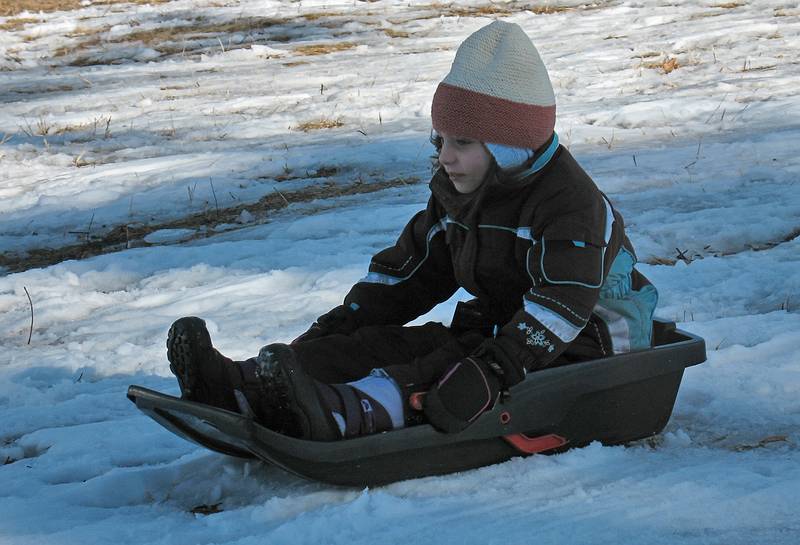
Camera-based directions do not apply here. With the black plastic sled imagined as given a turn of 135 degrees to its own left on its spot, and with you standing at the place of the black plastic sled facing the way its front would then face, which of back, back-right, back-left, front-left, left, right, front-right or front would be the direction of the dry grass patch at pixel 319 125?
back-left

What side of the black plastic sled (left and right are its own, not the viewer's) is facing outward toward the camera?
left

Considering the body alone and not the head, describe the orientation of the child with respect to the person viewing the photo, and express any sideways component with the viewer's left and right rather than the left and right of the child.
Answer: facing the viewer and to the left of the viewer

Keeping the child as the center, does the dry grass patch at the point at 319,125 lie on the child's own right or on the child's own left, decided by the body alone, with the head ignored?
on the child's own right
